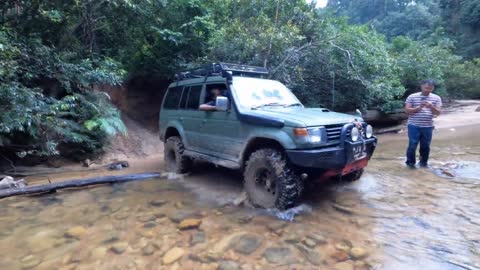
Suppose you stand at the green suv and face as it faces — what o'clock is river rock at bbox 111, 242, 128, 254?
The river rock is roughly at 3 o'clock from the green suv.

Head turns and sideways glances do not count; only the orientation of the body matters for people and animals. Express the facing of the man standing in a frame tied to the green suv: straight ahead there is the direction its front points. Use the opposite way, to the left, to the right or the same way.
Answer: to the right

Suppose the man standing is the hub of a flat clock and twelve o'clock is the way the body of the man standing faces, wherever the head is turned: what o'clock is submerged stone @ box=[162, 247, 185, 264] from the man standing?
The submerged stone is roughly at 1 o'clock from the man standing.

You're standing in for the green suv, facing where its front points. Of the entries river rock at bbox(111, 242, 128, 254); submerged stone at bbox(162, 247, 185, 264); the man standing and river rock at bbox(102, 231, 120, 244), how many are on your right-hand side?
3

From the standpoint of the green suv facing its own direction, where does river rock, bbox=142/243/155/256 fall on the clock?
The river rock is roughly at 3 o'clock from the green suv.

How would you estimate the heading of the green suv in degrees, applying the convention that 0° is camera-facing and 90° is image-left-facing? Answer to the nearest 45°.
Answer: approximately 315°

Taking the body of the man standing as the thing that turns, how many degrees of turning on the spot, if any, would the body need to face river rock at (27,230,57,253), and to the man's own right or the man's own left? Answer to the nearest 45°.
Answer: approximately 45° to the man's own right

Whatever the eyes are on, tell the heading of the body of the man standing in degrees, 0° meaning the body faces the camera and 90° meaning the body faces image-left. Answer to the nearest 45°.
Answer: approximately 0°

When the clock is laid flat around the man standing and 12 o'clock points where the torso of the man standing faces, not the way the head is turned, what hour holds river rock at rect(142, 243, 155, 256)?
The river rock is roughly at 1 o'clock from the man standing.
